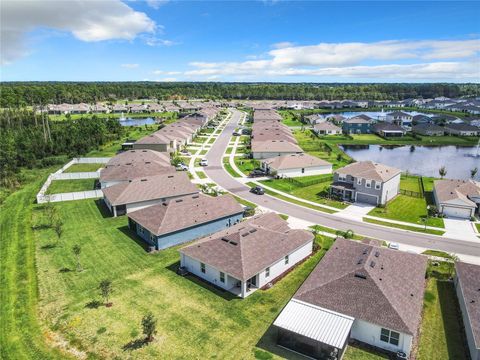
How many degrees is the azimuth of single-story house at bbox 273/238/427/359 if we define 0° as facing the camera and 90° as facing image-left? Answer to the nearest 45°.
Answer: approximately 180°

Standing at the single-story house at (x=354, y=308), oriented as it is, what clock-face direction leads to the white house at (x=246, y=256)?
The white house is roughly at 10 o'clock from the single-story house.

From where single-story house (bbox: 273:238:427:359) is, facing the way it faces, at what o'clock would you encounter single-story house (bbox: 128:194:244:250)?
single-story house (bbox: 128:194:244:250) is roughly at 10 o'clock from single-story house (bbox: 273:238:427:359).

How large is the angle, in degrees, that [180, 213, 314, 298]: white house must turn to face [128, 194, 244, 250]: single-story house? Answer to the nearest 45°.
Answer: approximately 90° to its left

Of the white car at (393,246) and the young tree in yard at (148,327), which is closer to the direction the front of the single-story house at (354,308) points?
the white car

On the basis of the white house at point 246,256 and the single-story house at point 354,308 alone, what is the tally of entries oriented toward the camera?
0

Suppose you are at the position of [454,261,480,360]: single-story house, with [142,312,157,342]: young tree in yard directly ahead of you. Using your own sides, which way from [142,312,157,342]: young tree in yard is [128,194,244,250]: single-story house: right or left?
right

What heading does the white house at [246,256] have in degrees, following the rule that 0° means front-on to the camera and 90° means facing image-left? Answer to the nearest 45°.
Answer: approximately 225°

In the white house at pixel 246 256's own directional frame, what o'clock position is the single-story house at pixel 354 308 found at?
The single-story house is roughly at 3 o'clock from the white house.

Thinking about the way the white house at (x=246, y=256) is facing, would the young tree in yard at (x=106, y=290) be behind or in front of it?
behind

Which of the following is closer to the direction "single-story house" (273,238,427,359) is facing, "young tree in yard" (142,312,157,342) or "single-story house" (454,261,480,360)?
the single-story house

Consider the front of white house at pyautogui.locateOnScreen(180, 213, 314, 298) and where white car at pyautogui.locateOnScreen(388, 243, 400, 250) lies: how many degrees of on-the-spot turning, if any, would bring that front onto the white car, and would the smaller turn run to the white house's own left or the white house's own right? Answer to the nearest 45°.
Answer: approximately 45° to the white house's own right
